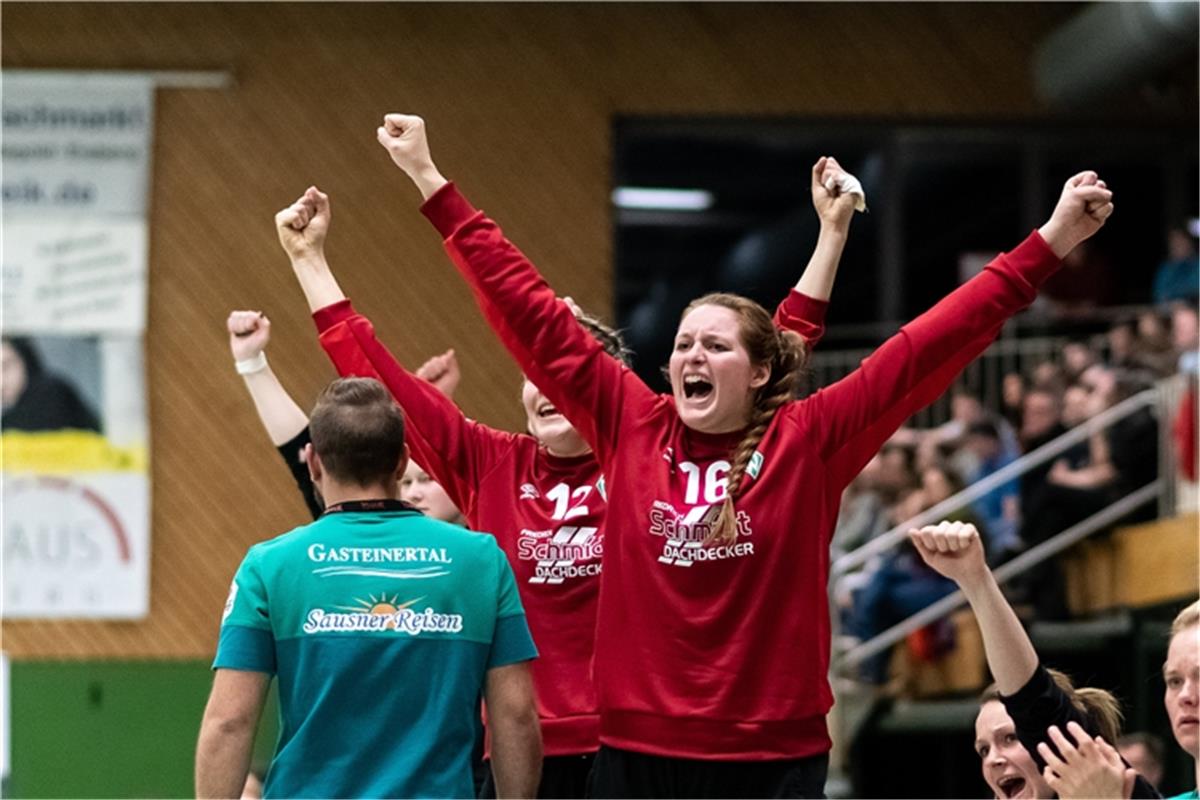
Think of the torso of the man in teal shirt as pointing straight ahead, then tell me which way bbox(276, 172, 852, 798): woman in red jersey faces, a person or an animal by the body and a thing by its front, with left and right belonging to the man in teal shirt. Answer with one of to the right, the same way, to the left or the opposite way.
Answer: the opposite way

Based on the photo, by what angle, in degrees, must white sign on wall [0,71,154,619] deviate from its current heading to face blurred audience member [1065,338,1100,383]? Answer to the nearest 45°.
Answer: approximately 90° to its left

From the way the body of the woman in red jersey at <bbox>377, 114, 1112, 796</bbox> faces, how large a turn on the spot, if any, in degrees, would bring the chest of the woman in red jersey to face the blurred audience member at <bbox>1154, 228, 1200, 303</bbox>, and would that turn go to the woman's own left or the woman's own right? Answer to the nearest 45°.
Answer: approximately 180°

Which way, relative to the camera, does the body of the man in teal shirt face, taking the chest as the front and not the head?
away from the camera

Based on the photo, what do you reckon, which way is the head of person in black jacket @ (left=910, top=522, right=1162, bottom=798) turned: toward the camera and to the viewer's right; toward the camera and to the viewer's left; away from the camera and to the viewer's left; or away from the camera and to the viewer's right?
toward the camera and to the viewer's left

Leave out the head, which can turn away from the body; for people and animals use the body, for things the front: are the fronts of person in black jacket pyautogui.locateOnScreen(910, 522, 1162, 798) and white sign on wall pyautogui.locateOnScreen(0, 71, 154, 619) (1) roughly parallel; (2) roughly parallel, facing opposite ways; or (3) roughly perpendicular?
roughly perpendicular

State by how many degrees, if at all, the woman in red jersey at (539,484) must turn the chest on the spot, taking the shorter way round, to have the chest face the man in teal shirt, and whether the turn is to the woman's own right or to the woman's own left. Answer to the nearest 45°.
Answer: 0° — they already face them

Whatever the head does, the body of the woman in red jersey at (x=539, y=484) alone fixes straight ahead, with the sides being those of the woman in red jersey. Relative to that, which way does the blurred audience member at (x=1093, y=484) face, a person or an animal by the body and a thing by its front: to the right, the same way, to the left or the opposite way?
to the right

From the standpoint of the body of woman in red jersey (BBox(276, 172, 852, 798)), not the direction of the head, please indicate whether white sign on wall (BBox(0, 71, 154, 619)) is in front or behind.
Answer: behind

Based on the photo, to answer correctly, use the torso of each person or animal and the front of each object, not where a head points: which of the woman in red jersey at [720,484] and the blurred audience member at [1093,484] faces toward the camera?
the woman in red jersey

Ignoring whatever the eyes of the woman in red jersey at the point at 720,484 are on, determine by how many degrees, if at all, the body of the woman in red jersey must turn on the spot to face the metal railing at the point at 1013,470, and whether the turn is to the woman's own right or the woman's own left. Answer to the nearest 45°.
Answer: approximately 180°

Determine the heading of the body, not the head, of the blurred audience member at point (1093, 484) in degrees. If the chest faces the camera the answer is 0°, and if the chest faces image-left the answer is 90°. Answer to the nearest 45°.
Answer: approximately 90°

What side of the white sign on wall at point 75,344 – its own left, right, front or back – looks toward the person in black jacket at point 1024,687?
front

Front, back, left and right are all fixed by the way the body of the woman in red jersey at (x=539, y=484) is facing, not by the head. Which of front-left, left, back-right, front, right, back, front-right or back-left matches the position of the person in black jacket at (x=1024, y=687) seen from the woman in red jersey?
front-left

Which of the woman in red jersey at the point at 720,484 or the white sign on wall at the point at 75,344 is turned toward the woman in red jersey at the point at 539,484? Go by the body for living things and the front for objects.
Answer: the white sign on wall

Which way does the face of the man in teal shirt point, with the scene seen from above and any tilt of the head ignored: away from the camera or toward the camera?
away from the camera

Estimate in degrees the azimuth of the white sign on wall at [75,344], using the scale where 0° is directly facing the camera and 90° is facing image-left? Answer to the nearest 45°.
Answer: approximately 0°

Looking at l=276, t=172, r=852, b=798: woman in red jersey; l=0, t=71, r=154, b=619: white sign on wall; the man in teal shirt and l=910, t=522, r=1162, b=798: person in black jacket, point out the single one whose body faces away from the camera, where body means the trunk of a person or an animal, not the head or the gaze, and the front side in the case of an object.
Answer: the man in teal shirt
